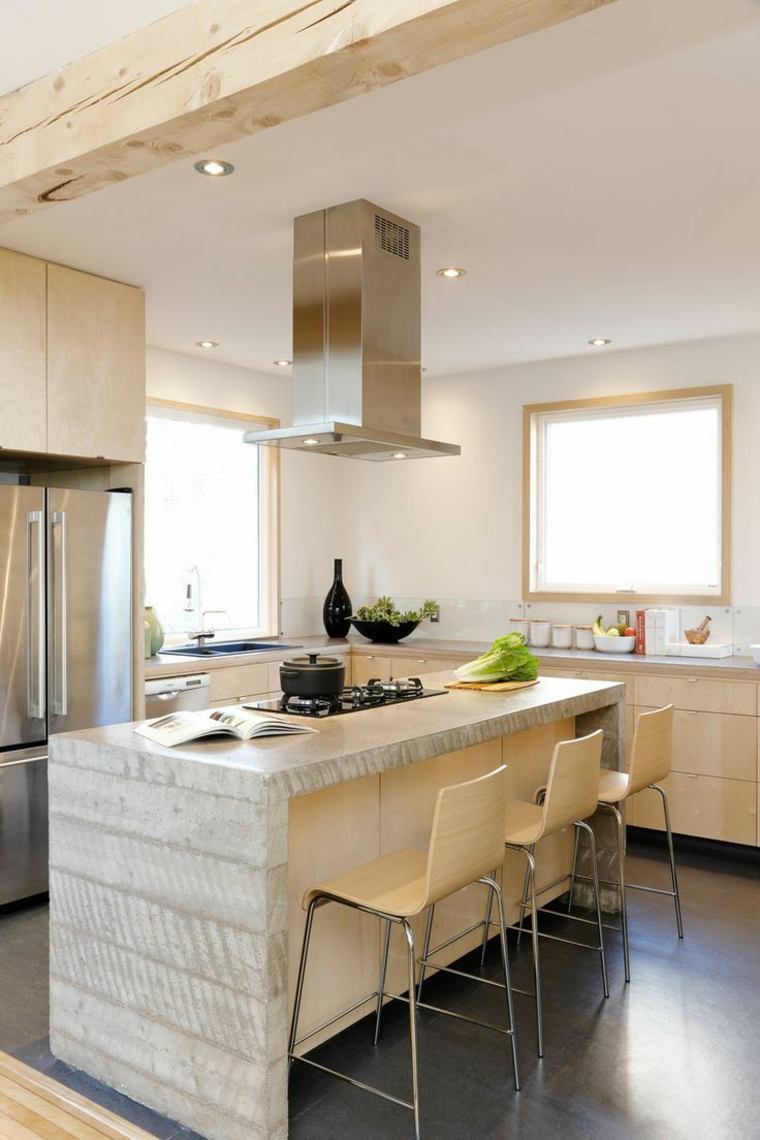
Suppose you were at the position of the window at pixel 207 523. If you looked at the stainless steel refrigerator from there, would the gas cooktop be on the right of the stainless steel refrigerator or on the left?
left

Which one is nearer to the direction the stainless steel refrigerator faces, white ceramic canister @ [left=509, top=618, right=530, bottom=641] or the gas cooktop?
the gas cooktop

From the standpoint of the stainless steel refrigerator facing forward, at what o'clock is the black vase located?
The black vase is roughly at 9 o'clock from the stainless steel refrigerator.

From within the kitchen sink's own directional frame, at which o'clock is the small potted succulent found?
The small potted succulent is roughly at 10 o'clock from the kitchen sink.

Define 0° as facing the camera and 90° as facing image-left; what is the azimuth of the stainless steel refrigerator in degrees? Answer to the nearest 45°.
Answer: approximately 315°
